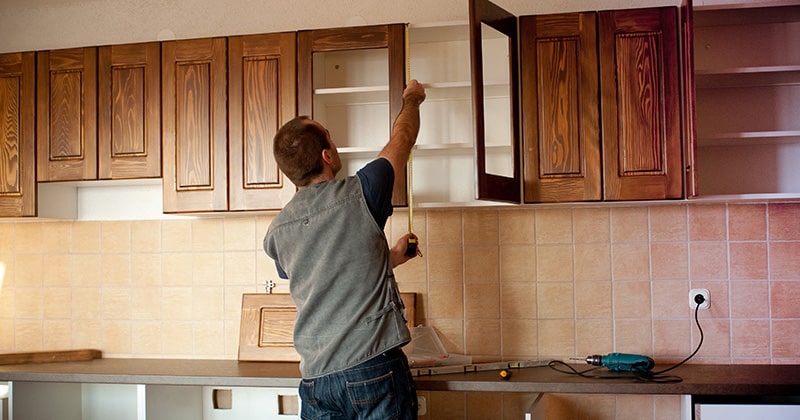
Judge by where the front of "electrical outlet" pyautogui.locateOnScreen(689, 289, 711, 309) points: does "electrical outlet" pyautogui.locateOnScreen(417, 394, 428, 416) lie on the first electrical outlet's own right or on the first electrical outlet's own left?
on the first electrical outlet's own right

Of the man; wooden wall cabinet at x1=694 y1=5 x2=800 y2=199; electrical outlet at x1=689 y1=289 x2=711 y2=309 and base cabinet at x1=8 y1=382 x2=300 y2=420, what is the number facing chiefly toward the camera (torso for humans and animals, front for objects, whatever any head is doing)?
3

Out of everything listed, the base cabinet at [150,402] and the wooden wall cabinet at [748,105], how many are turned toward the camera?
2

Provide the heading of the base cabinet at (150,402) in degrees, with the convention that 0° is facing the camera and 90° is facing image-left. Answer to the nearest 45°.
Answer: approximately 0°

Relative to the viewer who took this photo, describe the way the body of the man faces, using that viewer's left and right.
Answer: facing away from the viewer and to the right of the viewer

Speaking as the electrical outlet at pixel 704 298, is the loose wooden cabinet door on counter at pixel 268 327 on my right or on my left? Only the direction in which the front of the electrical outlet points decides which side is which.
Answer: on my right

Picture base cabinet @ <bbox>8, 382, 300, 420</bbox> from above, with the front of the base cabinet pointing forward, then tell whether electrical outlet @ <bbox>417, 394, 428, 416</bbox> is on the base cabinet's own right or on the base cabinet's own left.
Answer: on the base cabinet's own left

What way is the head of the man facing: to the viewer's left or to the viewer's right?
to the viewer's right

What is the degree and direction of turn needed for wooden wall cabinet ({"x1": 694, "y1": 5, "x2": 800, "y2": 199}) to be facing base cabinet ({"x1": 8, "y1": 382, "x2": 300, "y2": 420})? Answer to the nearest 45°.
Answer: approximately 90° to its right

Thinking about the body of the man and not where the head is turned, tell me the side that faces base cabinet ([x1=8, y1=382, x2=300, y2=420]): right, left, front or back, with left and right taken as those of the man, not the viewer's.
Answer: left

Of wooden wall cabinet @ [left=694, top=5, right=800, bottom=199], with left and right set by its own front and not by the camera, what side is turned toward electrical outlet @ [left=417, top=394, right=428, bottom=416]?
right
